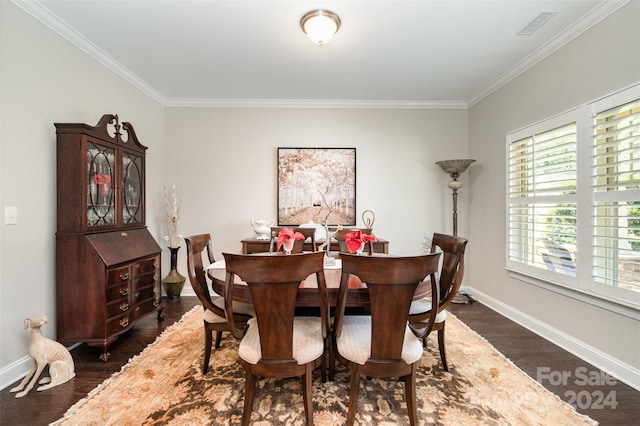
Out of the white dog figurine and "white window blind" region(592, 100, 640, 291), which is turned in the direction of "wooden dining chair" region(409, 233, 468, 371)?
the white window blind

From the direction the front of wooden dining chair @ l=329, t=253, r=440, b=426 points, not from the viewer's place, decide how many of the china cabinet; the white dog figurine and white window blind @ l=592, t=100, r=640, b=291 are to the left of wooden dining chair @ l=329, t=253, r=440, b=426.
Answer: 2

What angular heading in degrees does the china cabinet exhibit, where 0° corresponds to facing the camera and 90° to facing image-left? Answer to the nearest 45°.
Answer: approximately 315°

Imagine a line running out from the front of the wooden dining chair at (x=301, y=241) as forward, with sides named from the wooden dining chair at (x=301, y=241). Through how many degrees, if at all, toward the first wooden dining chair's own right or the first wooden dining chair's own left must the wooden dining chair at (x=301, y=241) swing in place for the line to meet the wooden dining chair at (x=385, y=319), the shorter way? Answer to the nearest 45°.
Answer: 0° — it already faces it

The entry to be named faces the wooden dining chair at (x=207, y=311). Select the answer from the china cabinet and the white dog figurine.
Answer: the china cabinet

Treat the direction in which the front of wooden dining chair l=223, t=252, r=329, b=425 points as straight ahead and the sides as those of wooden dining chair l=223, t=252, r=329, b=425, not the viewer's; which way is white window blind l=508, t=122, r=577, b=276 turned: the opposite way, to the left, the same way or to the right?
to the left

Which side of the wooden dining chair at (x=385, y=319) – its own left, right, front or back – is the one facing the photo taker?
back

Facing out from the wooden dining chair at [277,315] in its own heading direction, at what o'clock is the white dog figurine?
The white dog figurine is roughly at 10 o'clock from the wooden dining chair.

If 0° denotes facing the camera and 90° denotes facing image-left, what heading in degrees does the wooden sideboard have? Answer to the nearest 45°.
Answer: approximately 0°

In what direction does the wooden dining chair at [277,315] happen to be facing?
away from the camera
